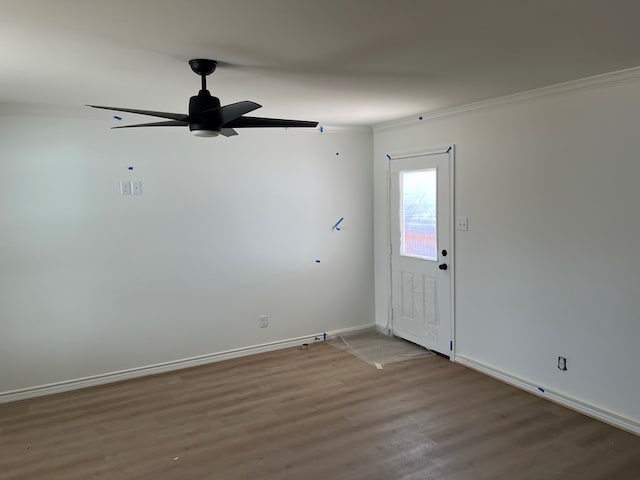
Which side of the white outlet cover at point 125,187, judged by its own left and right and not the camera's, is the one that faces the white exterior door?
left

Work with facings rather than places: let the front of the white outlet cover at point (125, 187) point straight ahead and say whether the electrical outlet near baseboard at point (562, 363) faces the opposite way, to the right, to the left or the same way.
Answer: to the right

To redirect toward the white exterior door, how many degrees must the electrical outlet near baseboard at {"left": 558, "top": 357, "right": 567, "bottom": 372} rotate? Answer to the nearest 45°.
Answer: approximately 90° to its right

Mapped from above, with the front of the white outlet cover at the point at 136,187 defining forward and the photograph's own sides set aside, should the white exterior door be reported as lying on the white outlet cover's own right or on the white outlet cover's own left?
on the white outlet cover's own left

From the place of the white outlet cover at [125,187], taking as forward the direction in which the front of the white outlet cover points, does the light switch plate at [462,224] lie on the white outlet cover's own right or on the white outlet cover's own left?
on the white outlet cover's own left

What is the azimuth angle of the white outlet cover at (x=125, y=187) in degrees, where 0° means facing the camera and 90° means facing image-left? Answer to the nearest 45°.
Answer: approximately 0°

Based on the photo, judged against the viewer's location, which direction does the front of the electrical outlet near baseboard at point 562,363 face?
facing the viewer and to the left of the viewer

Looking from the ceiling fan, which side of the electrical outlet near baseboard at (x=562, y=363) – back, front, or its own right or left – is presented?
front

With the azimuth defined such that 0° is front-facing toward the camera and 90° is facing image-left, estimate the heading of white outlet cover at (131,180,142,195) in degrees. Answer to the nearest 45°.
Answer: approximately 0°

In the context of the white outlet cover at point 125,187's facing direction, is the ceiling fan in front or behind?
in front
